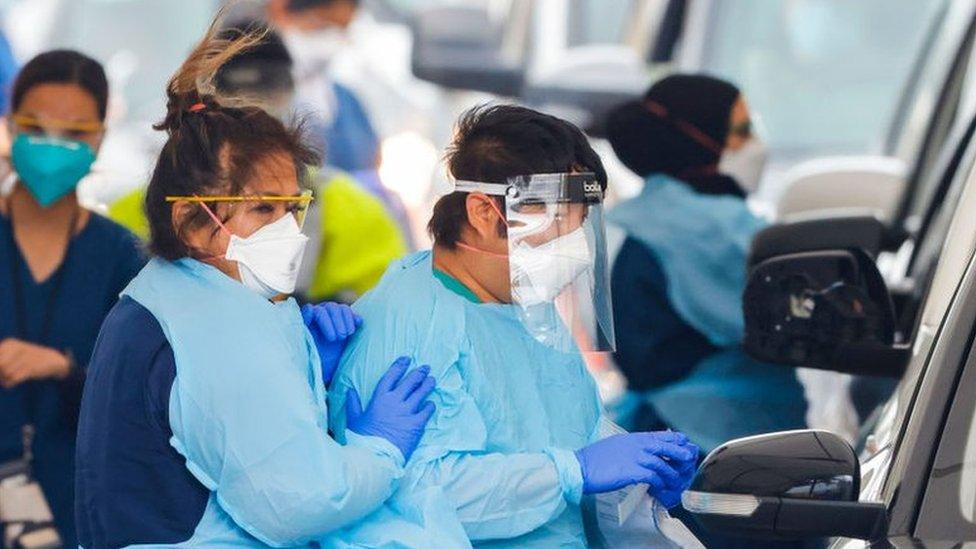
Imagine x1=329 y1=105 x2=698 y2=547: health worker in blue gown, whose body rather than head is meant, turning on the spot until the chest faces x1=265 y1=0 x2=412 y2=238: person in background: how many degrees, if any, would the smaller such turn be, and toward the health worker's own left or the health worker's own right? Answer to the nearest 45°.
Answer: approximately 135° to the health worker's own left

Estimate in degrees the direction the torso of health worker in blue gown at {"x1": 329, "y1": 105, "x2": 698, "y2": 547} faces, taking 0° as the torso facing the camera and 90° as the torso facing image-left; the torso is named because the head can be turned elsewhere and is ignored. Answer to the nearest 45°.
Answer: approximately 315°

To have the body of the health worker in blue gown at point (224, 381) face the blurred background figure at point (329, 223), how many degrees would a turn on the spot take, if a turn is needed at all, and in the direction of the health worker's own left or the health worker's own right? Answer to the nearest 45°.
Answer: approximately 90° to the health worker's own left

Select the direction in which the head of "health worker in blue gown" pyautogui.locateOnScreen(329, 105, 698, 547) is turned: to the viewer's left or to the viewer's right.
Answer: to the viewer's right

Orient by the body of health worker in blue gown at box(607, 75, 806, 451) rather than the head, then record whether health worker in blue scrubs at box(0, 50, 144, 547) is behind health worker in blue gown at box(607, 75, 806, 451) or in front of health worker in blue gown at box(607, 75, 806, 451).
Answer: behind

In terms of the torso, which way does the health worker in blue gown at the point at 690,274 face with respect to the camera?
to the viewer's right

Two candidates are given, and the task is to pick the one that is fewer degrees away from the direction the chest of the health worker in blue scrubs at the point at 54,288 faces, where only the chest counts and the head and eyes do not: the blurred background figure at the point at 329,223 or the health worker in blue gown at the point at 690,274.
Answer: the health worker in blue gown

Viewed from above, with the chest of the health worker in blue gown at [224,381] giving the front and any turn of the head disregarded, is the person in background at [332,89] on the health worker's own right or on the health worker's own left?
on the health worker's own left

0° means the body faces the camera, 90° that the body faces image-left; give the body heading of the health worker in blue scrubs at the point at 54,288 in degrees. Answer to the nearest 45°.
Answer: approximately 0°

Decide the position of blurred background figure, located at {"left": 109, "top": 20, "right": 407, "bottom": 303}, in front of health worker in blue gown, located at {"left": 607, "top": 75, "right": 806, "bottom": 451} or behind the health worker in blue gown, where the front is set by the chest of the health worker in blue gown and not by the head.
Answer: behind

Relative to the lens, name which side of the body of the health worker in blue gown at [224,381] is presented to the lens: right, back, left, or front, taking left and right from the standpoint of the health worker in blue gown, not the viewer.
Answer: right
